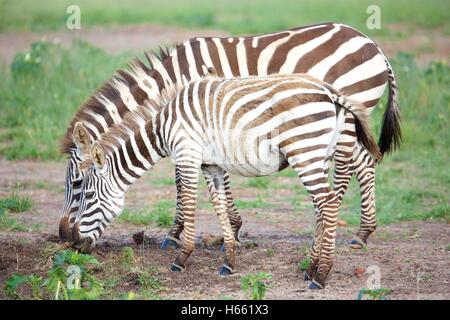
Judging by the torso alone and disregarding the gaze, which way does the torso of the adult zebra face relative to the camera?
to the viewer's left

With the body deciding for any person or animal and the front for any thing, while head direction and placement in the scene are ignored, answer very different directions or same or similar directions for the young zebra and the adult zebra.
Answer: same or similar directions

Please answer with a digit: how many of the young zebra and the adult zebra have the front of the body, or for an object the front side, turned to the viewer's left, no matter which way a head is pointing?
2

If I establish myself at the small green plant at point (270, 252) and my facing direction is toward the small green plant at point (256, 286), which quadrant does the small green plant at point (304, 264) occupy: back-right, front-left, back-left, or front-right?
front-left

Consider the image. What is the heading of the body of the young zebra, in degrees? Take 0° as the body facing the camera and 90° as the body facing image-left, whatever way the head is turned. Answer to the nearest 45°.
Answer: approximately 90°

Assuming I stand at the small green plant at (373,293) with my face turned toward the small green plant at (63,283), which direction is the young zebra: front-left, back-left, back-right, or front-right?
front-right

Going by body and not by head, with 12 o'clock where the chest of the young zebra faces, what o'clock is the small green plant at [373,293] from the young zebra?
The small green plant is roughly at 7 o'clock from the young zebra.
